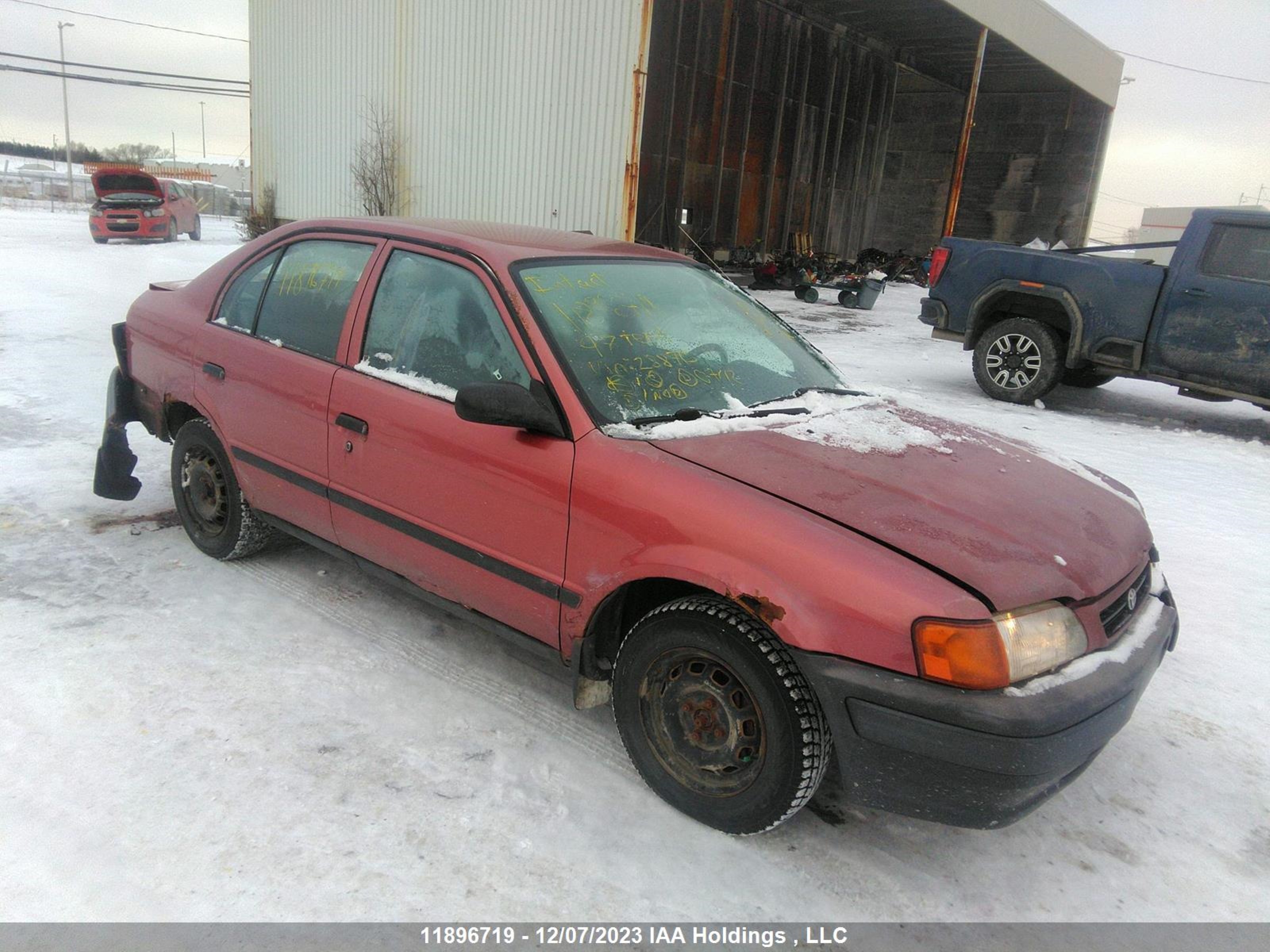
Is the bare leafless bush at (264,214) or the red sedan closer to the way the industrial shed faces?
the red sedan

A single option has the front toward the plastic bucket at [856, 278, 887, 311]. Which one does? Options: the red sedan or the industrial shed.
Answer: the industrial shed

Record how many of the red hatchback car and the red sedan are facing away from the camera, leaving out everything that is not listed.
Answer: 0

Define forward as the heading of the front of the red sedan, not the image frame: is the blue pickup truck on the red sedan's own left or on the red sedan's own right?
on the red sedan's own left

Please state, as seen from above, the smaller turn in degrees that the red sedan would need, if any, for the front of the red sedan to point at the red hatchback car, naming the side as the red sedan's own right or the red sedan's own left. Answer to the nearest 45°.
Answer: approximately 180°

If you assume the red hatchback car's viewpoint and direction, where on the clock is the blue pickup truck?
The blue pickup truck is roughly at 10 o'clock from the red hatchback car.

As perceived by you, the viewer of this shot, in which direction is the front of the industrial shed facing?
facing the viewer and to the right of the viewer

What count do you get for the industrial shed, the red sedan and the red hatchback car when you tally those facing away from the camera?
0

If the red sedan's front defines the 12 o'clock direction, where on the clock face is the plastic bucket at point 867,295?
The plastic bucket is roughly at 8 o'clock from the red sedan.

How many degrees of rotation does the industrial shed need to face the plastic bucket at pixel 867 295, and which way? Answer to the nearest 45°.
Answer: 0° — it already faces it

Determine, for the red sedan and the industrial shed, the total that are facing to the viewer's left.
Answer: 0

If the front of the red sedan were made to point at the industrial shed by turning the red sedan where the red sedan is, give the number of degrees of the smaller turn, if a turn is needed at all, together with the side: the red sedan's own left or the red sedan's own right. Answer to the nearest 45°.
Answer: approximately 135° to the red sedan's own left

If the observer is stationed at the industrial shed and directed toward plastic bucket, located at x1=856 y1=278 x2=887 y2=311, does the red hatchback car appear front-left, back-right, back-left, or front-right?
back-right

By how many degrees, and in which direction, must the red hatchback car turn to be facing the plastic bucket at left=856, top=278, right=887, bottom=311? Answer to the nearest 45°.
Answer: approximately 90° to its left
